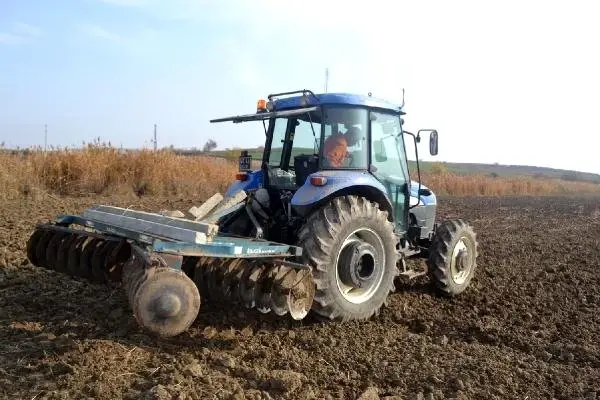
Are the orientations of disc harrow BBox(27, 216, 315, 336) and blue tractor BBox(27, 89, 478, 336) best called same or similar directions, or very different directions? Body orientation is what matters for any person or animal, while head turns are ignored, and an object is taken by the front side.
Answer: same or similar directions

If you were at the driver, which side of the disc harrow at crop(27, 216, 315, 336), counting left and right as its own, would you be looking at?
front

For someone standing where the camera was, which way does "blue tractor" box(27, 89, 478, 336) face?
facing away from the viewer and to the right of the viewer

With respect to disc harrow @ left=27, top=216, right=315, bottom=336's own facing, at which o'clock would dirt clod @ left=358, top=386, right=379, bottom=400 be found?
The dirt clod is roughly at 3 o'clock from the disc harrow.

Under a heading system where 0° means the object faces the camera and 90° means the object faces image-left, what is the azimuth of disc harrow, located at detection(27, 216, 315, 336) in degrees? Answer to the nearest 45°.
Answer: approximately 225°

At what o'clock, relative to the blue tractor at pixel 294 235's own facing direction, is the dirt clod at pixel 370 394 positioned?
The dirt clod is roughly at 4 o'clock from the blue tractor.

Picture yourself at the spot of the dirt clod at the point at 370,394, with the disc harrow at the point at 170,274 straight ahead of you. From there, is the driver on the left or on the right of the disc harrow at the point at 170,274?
right

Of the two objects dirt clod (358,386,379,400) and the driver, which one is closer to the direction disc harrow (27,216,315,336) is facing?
the driver
